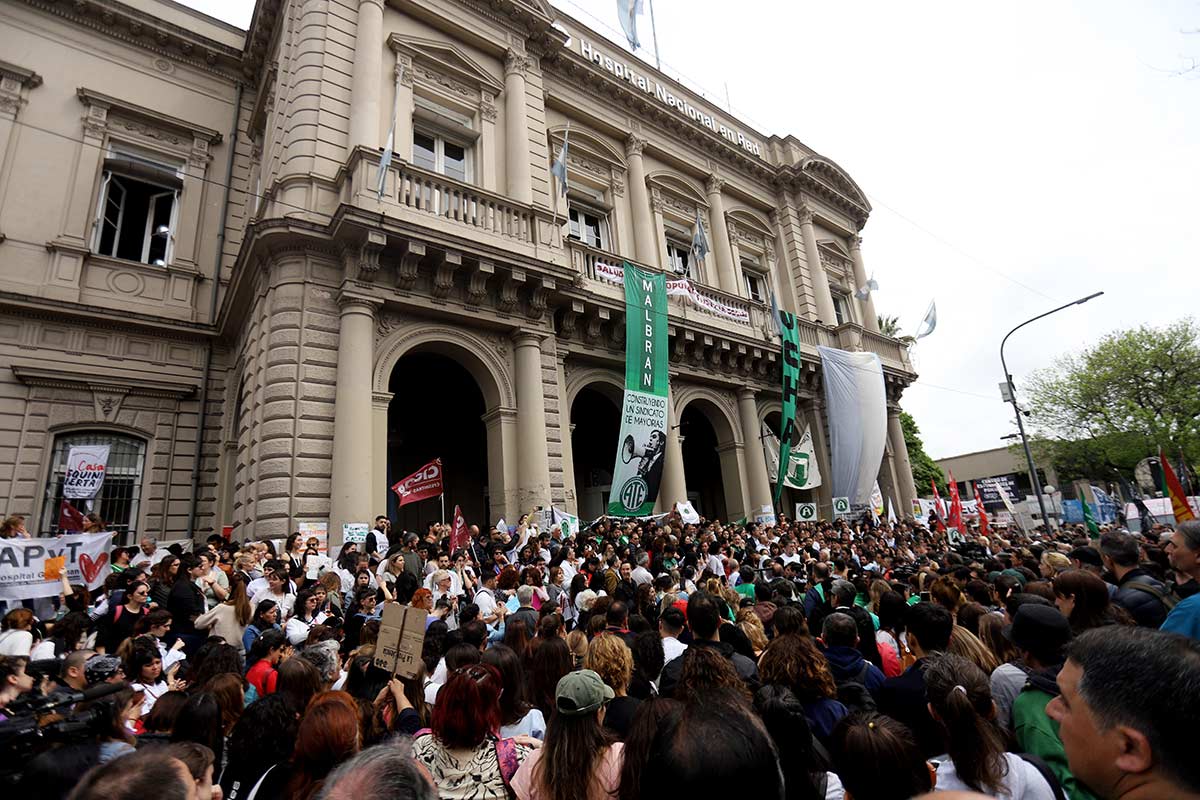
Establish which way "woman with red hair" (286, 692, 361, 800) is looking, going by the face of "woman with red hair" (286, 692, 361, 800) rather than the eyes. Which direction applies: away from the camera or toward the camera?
away from the camera

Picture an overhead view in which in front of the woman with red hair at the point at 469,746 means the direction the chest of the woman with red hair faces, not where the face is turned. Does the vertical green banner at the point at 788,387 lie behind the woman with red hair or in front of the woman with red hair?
in front

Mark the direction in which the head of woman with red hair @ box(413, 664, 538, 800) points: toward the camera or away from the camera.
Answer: away from the camera

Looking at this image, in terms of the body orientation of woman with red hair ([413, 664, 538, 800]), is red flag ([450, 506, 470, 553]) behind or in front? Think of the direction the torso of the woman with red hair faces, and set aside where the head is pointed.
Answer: in front

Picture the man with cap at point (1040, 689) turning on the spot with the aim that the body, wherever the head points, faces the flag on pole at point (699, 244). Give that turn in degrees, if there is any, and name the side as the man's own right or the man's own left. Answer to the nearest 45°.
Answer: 0° — they already face it

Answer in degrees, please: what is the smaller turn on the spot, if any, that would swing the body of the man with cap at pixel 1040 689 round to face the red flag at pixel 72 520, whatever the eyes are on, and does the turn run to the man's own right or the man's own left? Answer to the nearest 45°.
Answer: approximately 45° to the man's own left

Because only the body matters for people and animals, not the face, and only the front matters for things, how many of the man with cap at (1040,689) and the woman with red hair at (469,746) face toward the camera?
0

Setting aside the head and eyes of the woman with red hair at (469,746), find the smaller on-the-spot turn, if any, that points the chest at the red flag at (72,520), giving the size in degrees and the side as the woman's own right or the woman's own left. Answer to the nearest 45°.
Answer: approximately 45° to the woman's own left

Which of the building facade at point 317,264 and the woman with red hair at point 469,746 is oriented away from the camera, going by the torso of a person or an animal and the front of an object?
the woman with red hair

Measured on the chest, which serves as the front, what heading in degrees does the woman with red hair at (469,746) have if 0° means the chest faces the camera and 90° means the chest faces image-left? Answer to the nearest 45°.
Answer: approximately 180°

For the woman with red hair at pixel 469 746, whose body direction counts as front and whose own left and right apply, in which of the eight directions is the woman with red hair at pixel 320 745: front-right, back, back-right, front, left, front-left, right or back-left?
left

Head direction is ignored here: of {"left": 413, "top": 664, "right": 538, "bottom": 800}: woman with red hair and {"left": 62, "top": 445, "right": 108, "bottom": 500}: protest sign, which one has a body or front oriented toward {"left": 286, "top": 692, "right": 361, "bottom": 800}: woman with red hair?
the protest sign

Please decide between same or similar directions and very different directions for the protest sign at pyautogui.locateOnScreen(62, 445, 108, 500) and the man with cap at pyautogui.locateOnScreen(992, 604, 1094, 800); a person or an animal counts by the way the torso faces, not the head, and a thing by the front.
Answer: very different directions

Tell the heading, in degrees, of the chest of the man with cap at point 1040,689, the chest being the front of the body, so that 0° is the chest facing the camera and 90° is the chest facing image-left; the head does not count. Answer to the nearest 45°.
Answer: approximately 135°

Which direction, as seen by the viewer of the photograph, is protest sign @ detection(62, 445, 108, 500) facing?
facing the viewer

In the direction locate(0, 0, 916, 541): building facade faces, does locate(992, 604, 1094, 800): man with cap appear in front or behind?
in front

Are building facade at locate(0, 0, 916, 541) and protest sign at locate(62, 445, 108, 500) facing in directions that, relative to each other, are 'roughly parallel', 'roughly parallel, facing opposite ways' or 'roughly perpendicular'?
roughly parallel

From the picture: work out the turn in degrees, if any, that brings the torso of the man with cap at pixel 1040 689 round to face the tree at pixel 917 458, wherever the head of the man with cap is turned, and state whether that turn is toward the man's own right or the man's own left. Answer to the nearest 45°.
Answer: approximately 45° to the man's own right

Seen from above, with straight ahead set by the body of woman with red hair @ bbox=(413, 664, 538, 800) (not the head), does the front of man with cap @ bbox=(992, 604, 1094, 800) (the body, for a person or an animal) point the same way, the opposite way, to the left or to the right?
the same way

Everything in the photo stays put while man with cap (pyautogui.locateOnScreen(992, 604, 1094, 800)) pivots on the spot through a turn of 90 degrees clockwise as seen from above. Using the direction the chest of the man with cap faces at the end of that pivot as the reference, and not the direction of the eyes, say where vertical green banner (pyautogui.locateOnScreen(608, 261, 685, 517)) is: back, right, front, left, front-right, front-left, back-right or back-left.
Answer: left
